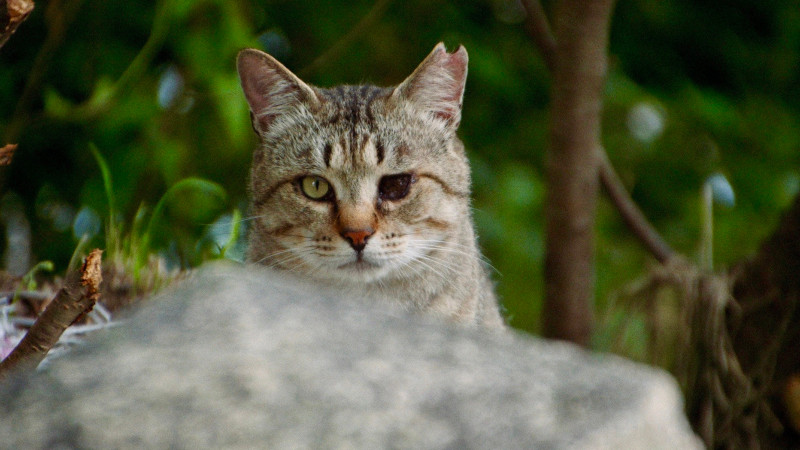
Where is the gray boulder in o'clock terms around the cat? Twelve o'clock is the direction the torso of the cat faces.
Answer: The gray boulder is roughly at 12 o'clock from the cat.

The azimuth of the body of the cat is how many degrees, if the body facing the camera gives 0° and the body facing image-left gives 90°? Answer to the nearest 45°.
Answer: approximately 0°

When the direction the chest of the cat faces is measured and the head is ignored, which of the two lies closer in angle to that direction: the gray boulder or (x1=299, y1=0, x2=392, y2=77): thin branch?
the gray boulder

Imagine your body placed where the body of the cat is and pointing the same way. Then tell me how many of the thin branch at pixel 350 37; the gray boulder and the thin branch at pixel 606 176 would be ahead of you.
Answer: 1

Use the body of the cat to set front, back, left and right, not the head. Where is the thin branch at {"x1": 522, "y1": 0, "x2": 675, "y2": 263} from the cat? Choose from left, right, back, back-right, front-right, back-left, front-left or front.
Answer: back-left

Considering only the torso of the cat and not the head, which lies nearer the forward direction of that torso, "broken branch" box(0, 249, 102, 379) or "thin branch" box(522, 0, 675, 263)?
the broken branch

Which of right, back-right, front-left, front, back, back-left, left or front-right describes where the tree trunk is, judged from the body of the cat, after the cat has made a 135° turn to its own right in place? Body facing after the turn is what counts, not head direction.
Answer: right

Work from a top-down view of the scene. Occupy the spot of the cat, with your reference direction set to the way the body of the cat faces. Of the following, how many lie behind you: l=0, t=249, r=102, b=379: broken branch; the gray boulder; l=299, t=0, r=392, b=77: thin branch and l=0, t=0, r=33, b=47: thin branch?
1

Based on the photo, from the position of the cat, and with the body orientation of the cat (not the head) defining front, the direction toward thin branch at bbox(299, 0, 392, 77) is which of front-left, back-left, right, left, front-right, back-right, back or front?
back

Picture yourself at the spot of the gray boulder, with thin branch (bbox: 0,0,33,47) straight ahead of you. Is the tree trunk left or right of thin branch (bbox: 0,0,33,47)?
right
